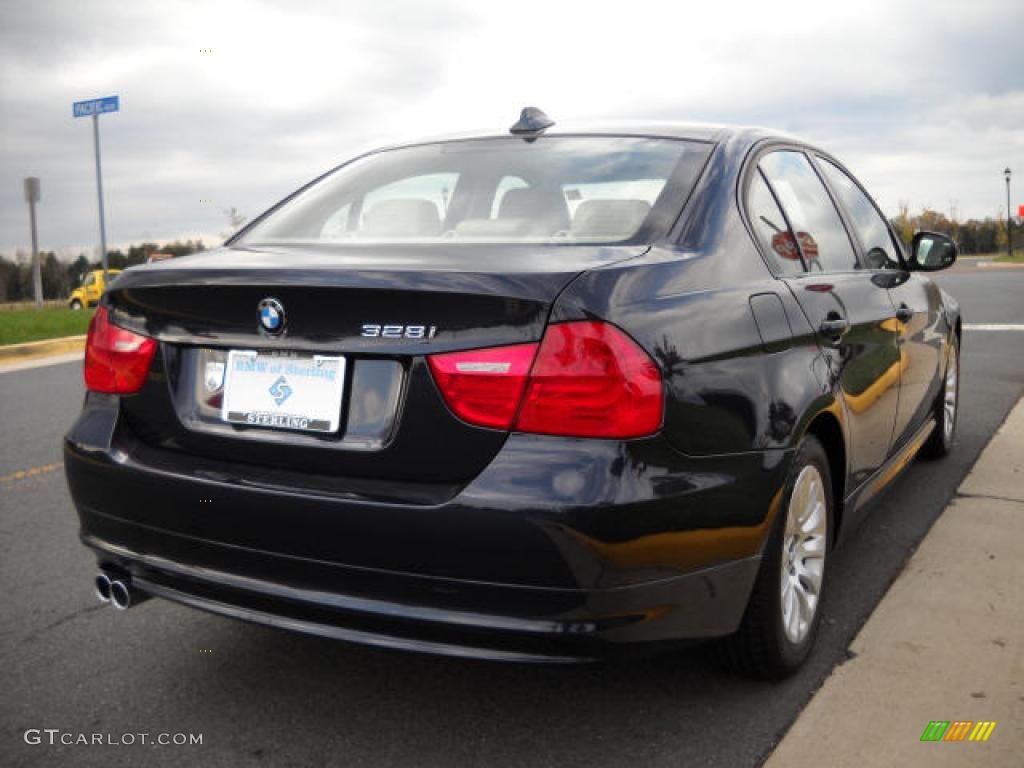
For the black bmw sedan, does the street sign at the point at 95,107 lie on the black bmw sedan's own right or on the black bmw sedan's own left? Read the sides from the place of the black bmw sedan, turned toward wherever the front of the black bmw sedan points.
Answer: on the black bmw sedan's own left

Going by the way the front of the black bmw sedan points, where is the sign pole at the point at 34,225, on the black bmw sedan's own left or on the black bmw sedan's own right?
on the black bmw sedan's own left

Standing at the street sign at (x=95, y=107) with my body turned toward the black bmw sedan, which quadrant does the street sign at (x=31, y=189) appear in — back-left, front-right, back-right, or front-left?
back-right

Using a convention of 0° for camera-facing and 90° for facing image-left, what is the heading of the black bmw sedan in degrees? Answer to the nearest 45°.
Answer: approximately 225°
